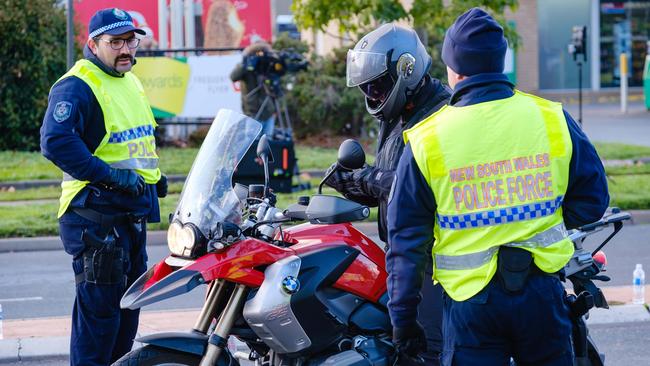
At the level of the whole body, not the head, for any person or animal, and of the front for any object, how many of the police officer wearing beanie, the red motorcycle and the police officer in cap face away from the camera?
1

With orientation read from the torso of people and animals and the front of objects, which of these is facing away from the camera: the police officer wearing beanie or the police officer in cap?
the police officer wearing beanie

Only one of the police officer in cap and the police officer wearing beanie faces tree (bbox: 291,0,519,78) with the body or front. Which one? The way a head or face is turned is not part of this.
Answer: the police officer wearing beanie

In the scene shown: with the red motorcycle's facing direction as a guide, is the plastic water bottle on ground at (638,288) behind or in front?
behind

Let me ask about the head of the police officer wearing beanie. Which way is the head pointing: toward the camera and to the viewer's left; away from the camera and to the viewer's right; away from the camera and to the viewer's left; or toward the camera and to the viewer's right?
away from the camera and to the viewer's left

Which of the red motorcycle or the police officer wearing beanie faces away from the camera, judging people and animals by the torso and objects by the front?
the police officer wearing beanie

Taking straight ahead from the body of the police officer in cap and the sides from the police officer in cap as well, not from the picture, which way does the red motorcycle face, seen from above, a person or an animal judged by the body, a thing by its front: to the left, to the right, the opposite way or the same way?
to the right

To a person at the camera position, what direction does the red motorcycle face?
facing the viewer and to the left of the viewer

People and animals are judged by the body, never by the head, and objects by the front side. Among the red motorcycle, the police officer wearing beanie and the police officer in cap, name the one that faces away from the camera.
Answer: the police officer wearing beanie

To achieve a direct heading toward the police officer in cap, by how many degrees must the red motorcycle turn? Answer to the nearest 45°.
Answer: approximately 90° to its right

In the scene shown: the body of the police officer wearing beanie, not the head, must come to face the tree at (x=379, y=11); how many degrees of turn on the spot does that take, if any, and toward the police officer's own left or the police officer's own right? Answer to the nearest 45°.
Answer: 0° — they already face it

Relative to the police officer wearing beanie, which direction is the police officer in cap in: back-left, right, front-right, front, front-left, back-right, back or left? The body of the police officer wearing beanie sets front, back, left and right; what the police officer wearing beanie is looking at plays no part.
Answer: front-left

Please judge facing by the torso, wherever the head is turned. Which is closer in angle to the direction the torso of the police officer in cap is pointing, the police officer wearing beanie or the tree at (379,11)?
the police officer wearing beanie

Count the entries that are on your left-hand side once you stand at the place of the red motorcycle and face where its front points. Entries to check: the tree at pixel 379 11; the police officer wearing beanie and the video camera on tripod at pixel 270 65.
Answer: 1

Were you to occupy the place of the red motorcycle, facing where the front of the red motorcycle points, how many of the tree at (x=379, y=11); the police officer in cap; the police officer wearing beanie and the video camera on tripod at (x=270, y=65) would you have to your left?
1

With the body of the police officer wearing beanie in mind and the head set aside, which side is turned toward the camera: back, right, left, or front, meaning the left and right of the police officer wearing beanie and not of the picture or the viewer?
back
